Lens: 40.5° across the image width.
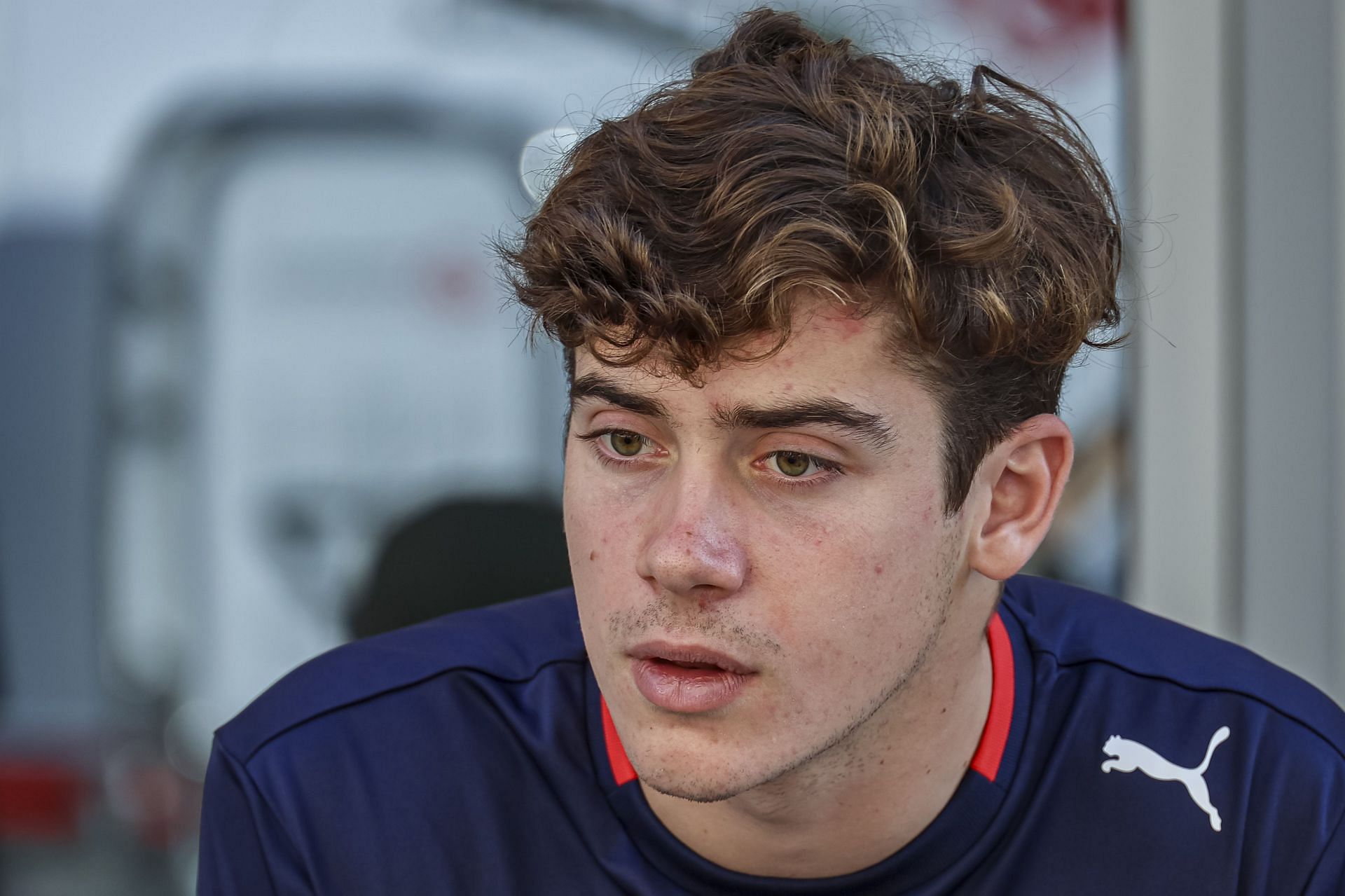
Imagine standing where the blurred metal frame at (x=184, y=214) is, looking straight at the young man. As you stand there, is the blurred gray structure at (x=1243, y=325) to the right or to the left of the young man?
left

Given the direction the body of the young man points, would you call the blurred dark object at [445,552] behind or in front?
behind

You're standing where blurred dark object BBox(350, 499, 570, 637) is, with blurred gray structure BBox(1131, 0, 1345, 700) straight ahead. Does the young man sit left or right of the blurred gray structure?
right

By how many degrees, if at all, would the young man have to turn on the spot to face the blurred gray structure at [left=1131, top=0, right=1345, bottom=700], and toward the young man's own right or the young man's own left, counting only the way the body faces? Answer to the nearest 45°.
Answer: approximately 135° to the young man's own left

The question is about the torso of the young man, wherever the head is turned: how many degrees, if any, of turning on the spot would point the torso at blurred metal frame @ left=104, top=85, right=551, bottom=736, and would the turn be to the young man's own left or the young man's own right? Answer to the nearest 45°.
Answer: approximately 135° to the young man's own right

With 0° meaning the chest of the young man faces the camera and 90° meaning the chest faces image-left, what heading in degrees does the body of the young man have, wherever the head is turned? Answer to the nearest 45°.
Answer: approximately 0°
